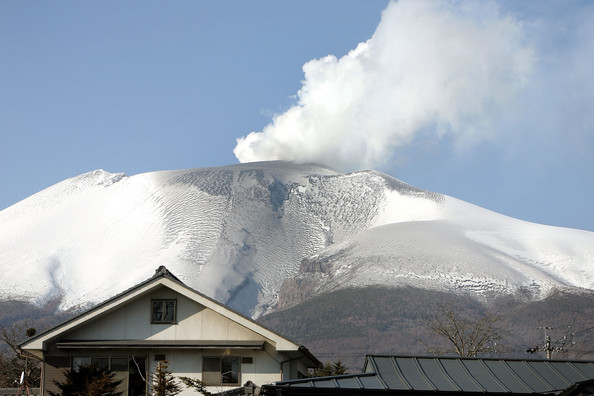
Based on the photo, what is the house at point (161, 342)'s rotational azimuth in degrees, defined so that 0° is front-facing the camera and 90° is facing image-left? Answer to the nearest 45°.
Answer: approximately 0°

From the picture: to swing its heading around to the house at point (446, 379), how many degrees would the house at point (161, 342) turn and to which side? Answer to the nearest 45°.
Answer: approximately 45° to its left

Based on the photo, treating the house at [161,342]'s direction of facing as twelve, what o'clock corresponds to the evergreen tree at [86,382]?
The evergreen tree is roughly at 1 o'clock from the house.
